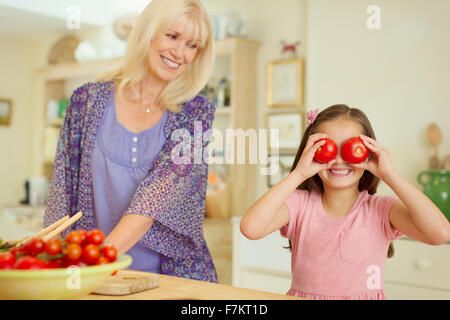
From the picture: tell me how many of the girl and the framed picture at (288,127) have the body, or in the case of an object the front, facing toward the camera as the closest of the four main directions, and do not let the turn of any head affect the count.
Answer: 2

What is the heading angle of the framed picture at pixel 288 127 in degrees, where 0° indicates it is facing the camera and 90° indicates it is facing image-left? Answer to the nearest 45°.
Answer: approximately 0°

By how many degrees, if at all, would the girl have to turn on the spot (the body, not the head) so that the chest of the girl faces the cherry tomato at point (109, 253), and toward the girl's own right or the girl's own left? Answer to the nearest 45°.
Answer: approximately 45° to the girl's own right

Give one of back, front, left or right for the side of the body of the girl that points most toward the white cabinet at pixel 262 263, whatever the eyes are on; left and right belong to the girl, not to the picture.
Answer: back
